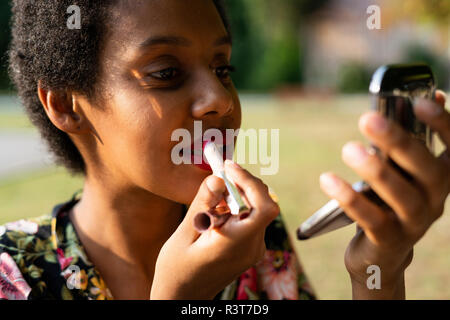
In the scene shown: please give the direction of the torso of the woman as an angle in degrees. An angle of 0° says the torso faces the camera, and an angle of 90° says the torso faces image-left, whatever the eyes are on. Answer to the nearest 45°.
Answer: approximately 315°

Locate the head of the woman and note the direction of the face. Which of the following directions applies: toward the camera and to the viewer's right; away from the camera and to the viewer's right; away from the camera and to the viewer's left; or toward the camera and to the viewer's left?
toward the camera and to the viewer's right

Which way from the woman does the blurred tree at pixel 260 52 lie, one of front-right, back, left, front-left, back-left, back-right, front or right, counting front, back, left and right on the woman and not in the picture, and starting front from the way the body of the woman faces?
back-left
